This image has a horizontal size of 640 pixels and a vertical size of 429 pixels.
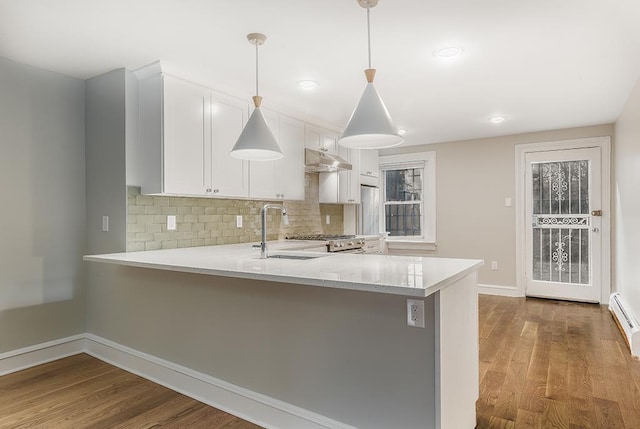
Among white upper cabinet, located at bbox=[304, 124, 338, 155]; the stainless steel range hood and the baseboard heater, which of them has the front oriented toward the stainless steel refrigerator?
the baseboard heater

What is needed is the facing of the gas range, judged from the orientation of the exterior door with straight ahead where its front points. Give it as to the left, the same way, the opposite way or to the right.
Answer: to the left

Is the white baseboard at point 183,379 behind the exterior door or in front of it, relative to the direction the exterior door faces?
in front

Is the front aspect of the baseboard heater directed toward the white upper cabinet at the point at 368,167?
yes

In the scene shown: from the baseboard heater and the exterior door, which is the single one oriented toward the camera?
the exterior door

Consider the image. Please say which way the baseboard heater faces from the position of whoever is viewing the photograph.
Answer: facing to the left of the viewer

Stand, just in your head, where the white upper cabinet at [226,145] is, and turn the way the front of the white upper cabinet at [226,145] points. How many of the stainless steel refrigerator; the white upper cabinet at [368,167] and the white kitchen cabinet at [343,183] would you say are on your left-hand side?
3

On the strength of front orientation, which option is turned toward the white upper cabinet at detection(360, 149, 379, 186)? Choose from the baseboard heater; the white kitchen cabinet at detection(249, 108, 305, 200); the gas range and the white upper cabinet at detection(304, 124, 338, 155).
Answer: the baseboard heater

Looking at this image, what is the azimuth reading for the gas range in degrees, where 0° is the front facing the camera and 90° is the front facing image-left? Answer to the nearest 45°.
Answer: approximately 315°

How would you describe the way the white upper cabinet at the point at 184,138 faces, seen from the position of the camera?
facing the viewer and to the right of the viewer

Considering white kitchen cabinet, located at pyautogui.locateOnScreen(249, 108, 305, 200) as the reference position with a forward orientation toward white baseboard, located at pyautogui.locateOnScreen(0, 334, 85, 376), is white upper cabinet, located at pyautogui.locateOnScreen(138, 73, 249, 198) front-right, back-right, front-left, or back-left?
front-left

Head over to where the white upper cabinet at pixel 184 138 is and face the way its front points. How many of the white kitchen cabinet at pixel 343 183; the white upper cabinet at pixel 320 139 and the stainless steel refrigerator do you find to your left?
3

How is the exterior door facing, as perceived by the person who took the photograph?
facing the viewer

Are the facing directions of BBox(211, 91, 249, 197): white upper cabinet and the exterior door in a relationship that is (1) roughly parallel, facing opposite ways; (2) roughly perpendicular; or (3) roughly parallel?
roughly perpendicular
